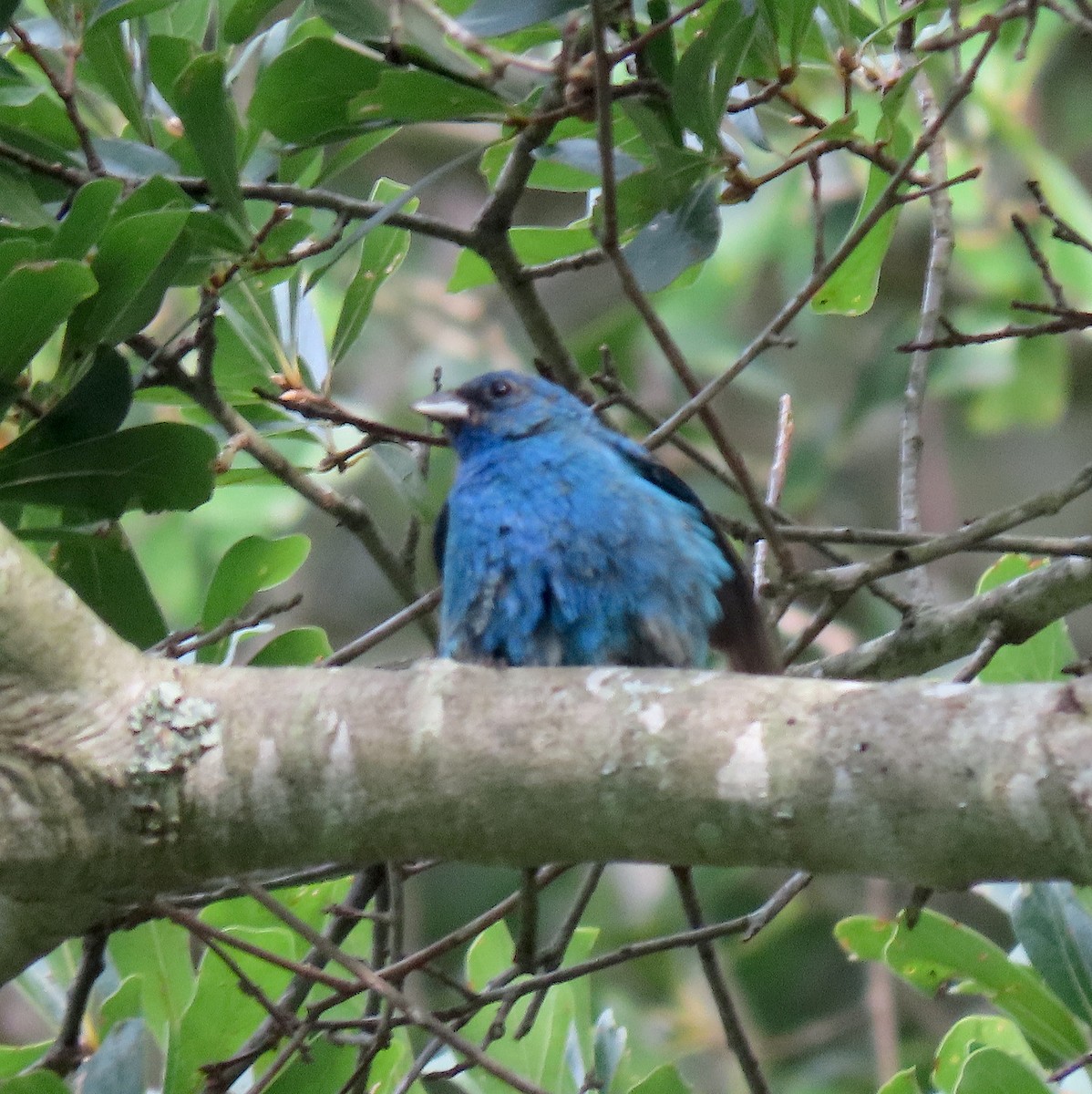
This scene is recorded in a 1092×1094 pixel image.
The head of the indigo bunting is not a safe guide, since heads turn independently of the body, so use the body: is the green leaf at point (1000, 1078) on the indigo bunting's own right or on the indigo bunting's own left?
on the indigo bunting's own left

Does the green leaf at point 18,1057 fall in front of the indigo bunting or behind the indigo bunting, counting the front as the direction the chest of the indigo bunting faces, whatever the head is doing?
in front

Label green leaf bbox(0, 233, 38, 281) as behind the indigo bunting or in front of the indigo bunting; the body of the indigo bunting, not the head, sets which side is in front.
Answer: in front

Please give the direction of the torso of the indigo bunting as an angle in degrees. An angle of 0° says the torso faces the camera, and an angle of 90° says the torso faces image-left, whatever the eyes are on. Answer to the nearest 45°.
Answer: approximately 45°
